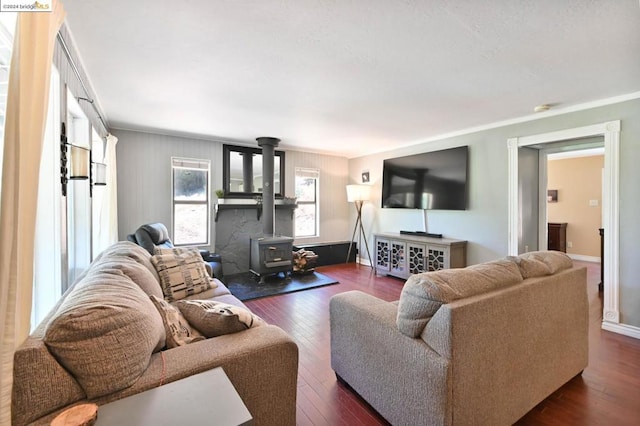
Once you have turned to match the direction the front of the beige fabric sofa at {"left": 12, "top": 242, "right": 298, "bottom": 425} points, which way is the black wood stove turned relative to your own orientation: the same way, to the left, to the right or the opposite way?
to the right

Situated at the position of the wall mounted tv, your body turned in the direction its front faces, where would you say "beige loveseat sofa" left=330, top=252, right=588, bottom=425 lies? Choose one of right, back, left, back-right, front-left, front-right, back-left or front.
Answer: front-left

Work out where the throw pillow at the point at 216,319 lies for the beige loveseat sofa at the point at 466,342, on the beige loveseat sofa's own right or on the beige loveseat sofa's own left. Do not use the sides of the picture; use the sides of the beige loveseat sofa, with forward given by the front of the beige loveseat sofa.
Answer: on the beige loveseat sofa's own left

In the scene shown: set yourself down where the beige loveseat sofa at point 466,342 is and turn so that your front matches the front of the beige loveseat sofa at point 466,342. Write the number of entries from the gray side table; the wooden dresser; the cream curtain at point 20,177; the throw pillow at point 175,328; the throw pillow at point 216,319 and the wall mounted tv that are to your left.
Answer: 4

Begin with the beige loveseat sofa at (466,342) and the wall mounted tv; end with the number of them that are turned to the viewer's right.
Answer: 0

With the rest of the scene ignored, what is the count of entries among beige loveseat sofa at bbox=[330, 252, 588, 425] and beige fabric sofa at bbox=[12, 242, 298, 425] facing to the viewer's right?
1

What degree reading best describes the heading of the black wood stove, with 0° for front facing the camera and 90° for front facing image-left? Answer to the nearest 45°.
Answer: approximately 315°

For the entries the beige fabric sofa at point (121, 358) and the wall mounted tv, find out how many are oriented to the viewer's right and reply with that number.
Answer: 1

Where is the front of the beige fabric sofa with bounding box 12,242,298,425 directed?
to the viewer's right

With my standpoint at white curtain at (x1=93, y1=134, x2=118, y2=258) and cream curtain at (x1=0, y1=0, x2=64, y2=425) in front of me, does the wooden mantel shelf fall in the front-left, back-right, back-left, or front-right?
back-left
